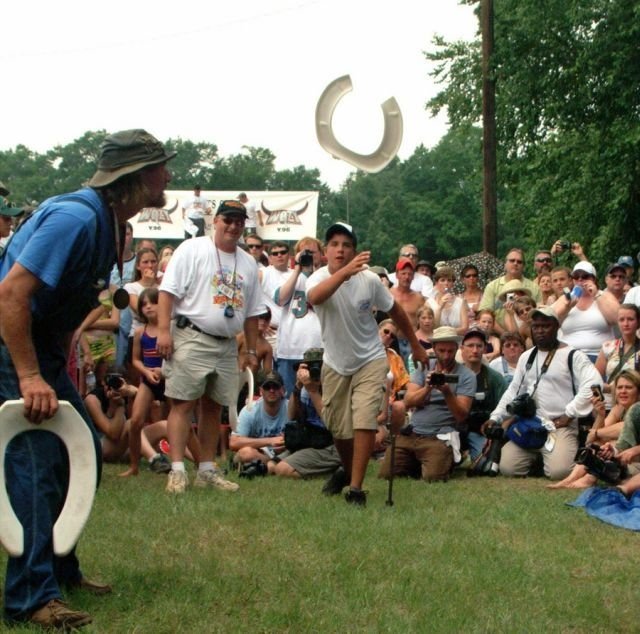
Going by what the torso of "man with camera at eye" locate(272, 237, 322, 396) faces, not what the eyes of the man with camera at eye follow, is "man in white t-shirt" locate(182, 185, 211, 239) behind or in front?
behind

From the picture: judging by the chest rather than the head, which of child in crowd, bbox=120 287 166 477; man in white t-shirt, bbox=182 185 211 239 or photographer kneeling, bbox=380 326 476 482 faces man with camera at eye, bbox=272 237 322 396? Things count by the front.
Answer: the man in white t-shirt

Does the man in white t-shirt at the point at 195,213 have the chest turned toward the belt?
yes

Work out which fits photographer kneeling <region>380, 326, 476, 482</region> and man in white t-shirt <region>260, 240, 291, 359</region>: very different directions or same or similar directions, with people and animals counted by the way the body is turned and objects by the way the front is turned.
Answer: same or similar directions

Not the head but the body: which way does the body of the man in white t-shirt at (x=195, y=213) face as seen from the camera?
toward the camera

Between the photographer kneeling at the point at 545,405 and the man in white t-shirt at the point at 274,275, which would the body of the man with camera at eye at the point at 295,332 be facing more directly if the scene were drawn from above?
the photographer kneeling

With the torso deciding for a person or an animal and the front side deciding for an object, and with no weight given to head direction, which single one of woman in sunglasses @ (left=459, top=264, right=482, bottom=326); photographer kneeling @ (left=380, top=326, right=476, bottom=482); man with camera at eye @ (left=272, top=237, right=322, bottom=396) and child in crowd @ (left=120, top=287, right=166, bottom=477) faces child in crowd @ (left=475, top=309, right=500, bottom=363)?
the woman in sunglasses

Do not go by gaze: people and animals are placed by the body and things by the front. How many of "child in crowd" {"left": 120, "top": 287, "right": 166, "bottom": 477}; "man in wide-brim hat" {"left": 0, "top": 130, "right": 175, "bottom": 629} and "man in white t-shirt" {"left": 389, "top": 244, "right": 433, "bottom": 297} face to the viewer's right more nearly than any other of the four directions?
1

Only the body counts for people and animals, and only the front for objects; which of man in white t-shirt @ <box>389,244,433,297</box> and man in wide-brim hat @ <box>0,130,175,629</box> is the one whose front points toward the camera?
the man in white t-shirt

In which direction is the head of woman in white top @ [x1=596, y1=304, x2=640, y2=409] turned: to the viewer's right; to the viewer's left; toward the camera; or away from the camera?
toward the camera

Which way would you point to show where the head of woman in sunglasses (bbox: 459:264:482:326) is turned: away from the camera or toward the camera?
toward the camera

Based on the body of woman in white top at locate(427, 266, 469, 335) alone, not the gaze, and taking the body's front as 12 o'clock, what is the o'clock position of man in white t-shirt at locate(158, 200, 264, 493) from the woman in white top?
The man in white t-shirt is roughly at 1 o'clock from the woman in white top.

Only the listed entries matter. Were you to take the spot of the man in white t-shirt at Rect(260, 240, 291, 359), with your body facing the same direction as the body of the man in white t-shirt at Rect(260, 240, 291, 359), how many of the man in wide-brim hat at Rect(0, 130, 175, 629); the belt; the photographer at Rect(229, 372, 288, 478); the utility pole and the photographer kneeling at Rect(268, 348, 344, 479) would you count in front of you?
4

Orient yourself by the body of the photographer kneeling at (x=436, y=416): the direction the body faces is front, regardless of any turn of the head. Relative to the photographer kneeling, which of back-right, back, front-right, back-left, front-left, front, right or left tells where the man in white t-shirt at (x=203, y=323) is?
front-right

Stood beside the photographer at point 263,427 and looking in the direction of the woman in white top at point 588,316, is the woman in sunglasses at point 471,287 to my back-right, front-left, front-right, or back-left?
front-left

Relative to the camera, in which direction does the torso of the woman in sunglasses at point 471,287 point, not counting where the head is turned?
toward the camera

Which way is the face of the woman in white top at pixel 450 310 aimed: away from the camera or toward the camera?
toward the camera

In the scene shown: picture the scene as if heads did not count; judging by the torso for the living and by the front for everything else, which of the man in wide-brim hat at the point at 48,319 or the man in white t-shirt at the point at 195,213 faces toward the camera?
the man in white t-shirt

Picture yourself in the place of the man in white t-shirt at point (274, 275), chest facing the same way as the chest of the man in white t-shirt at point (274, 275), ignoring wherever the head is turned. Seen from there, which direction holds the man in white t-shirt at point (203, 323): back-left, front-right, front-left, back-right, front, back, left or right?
front

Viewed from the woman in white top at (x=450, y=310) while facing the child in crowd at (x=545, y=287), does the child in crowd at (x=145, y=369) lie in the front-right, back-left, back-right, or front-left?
back-right

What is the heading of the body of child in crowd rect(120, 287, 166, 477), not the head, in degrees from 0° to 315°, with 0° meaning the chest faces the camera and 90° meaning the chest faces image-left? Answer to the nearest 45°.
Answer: approximately 0°
